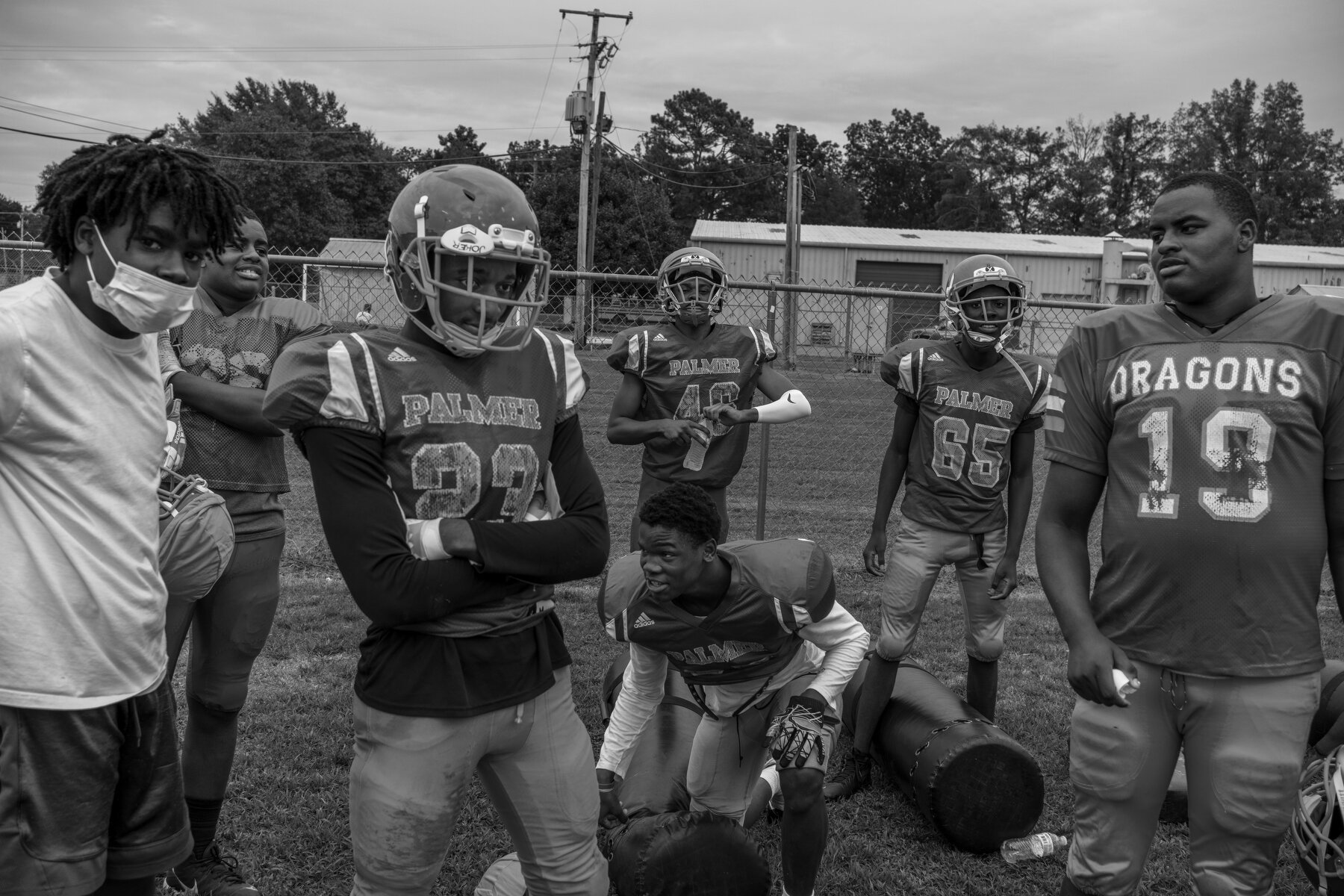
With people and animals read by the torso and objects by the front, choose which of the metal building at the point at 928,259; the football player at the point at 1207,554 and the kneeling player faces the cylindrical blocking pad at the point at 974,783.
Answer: the metal building

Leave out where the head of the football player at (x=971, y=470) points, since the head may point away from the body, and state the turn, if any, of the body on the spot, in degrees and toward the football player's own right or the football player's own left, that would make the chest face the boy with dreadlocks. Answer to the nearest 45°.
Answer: approximately 45° to the football player's own right

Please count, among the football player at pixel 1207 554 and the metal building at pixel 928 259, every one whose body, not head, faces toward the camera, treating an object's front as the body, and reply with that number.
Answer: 2

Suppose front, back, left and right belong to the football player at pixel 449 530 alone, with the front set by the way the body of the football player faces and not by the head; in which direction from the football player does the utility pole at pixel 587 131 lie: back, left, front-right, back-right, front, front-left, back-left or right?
back-left

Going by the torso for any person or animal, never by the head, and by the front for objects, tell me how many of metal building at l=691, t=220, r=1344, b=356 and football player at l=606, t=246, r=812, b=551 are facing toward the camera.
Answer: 2

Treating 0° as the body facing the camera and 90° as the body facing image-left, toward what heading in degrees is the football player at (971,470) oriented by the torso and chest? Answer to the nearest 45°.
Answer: approximately 0°

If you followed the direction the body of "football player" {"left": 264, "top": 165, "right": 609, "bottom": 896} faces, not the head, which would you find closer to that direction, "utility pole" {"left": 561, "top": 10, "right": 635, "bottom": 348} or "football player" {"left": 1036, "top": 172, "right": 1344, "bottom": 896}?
the football player

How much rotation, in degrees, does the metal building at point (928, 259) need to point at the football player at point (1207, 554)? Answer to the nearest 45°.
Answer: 0° — it already faces them

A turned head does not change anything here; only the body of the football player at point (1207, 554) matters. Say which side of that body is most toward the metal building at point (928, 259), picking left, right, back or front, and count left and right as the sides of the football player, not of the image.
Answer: back

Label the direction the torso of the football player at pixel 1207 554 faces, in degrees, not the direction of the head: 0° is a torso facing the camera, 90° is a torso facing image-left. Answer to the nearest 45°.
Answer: approximately 0°

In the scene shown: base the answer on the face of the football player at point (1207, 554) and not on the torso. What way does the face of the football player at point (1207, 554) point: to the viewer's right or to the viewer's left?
to the viewer's left
